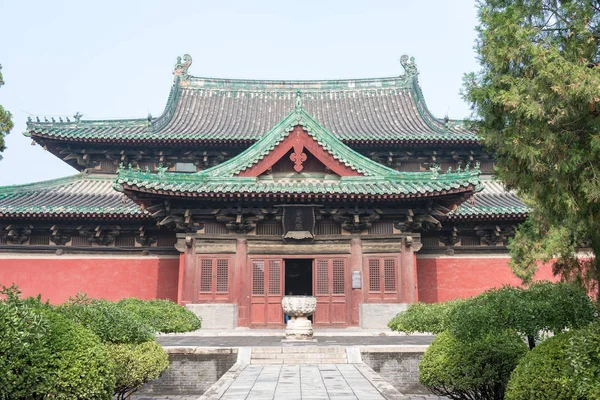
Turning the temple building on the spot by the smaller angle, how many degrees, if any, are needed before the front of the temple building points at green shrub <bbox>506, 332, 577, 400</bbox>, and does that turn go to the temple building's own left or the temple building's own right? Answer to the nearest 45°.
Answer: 0° — it already faces it

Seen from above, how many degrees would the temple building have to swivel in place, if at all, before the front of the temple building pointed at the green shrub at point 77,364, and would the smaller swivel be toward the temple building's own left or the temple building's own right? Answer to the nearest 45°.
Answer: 0° — it already faces it

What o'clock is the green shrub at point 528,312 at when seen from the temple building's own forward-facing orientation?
The green shrub is roughly at 11 o'clock from the temple building.

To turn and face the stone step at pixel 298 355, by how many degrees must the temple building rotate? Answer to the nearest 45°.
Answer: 0° — it already faces it

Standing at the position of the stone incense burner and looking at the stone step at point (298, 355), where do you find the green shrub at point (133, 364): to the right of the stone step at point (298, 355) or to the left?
right

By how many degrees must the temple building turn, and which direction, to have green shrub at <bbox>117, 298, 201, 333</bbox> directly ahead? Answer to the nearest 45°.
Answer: approximately 45° to its right

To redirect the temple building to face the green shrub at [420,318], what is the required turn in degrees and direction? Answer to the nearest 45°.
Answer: approximately 45° to its left

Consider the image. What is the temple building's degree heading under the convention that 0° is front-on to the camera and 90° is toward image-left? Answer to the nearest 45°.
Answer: approximately 0°

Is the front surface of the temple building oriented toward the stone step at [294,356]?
yes
